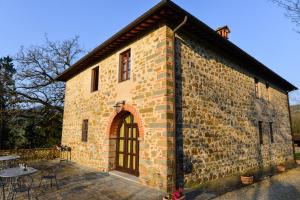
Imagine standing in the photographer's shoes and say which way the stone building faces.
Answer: facing the viewer and to the left of the viewer

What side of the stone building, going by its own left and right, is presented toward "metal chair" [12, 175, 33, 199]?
front
